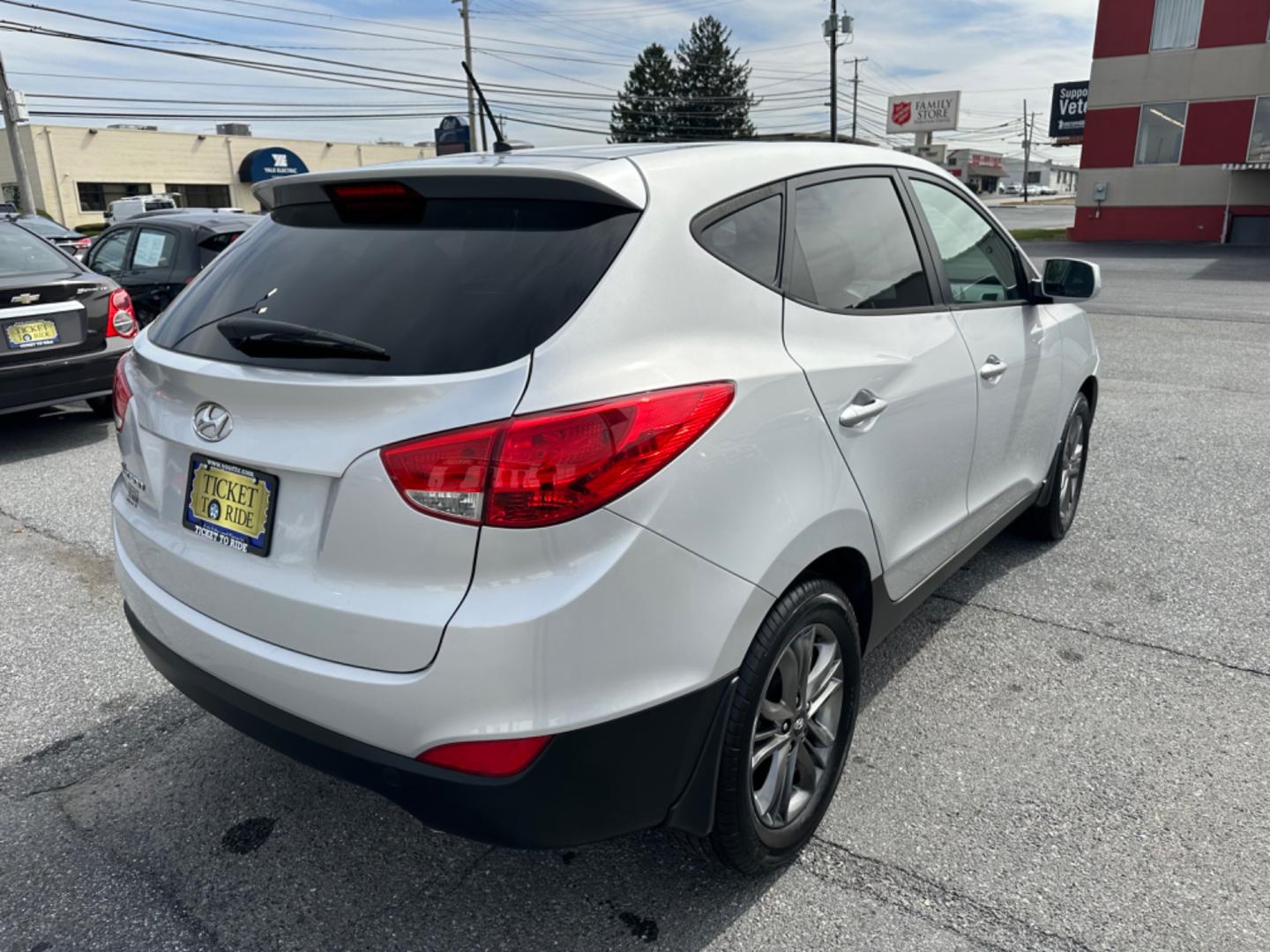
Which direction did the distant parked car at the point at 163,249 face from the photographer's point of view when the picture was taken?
facing away from the viewer and to the left of the viewer

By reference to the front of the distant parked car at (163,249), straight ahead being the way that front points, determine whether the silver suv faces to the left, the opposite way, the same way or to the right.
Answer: to the right

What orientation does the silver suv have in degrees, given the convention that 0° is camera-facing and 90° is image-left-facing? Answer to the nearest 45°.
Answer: approximately 225°

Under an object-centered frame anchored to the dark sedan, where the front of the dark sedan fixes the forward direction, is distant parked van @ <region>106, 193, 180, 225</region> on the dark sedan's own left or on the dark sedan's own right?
on the dark sedan's own right

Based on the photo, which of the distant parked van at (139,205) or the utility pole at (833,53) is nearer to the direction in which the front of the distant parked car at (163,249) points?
the distant parked van

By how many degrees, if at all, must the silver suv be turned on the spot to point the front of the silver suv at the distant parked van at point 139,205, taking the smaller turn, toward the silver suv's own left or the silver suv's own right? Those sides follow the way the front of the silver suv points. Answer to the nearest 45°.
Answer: approximately 90° to the silver suv's own left

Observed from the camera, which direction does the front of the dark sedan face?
facing away from the viewer and to the left of the viewer

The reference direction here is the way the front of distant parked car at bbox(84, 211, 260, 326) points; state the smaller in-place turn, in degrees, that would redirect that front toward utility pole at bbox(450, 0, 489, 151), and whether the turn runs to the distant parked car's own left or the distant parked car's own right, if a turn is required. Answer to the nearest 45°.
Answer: approximately 45° to the distant parked car's own right

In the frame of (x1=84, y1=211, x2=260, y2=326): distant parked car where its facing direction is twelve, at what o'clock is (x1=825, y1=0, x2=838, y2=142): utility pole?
The utility pole is roughly at 3 o'clock from the distant parked car.

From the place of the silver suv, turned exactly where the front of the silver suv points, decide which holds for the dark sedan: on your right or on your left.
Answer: on your left

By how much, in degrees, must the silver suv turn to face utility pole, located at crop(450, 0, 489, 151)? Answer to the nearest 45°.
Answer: approximately 45° to its left
